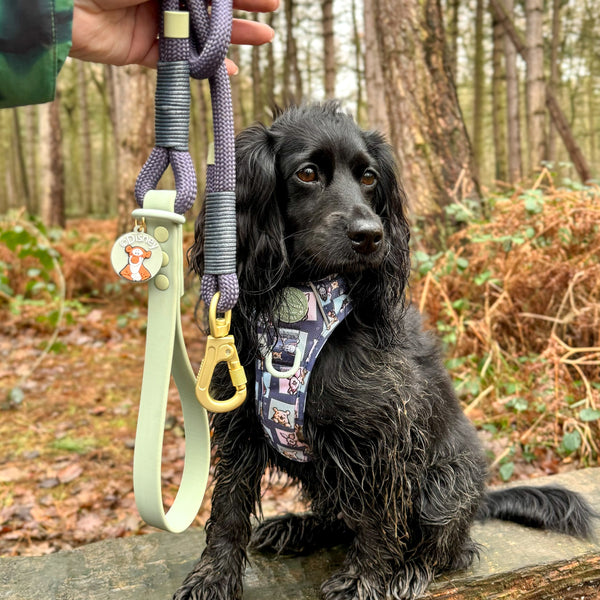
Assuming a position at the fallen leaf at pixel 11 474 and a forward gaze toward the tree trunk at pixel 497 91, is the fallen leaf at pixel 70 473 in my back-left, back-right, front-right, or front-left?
front-right

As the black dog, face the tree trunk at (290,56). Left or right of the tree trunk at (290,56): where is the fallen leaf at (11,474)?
left

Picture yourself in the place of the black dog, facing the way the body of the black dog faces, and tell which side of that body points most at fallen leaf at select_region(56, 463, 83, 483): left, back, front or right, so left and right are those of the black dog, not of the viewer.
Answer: right

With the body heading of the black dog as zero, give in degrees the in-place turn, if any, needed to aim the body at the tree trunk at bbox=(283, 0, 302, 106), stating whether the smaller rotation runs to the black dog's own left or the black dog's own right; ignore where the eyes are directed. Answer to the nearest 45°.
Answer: approximately 135° to the black dog's own right

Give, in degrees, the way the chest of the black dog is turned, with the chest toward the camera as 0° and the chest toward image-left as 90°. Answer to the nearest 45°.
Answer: approximately 45°

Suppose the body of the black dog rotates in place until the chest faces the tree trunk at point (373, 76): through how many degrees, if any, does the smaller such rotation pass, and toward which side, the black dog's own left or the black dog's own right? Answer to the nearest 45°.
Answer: approximately 135° to the black dog's own right

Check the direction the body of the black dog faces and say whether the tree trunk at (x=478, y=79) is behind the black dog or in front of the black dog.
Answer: behind

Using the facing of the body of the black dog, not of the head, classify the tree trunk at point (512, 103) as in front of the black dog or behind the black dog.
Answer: behind

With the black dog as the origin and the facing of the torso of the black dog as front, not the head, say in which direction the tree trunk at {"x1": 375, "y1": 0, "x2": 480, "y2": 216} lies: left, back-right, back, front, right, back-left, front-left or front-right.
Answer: back-right

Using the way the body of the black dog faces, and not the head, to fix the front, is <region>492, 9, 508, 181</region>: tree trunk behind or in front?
behind
